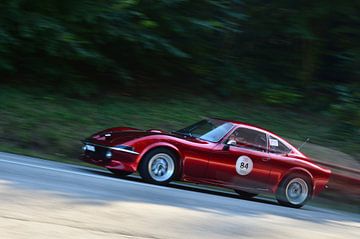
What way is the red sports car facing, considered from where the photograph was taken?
facing the viewer and to the left of the viewer
